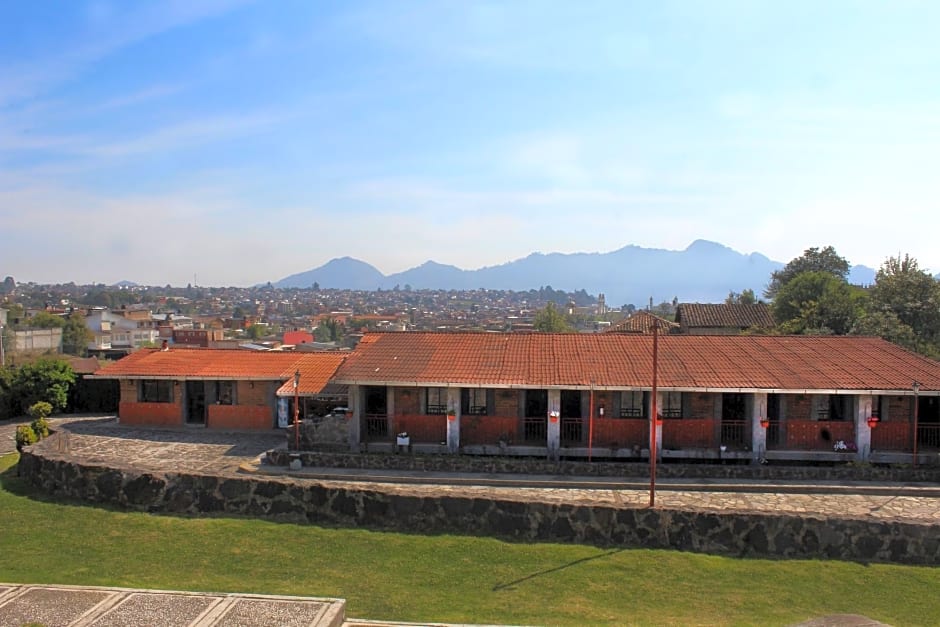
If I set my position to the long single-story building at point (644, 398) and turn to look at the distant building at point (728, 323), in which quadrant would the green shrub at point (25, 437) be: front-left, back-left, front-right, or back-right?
back-left

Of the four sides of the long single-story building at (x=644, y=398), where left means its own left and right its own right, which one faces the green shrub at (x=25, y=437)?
right

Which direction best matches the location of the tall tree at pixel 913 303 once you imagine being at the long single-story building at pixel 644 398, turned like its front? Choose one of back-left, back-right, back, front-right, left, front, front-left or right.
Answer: back-left

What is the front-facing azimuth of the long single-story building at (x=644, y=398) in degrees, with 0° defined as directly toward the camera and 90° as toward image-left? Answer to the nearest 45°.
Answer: approximately 0°

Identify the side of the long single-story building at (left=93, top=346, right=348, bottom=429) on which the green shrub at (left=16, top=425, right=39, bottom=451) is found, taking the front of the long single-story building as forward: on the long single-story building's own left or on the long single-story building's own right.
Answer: on the long single-story building's own right

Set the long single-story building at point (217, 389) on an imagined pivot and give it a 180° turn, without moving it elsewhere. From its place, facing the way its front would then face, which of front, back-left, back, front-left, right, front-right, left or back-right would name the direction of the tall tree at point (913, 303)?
right

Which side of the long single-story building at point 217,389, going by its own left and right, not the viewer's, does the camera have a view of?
front
